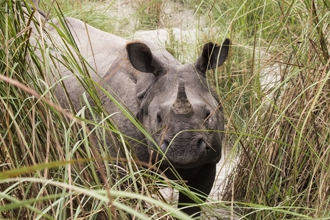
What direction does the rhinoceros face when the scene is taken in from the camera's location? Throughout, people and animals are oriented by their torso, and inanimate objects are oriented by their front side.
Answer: facing the viewer and to the right of the viewer
